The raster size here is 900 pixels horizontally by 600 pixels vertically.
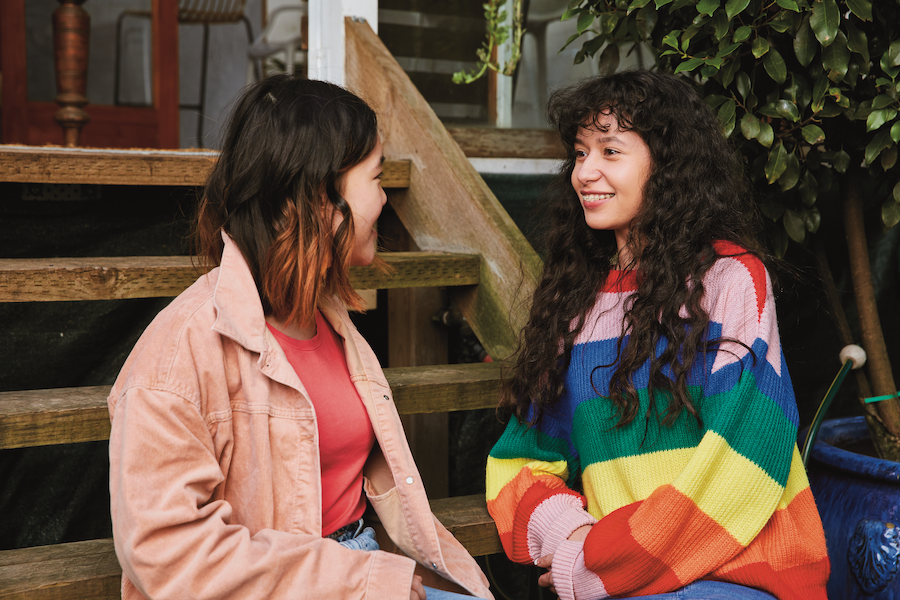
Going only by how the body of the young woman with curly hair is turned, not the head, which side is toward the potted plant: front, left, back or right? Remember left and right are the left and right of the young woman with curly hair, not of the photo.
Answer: back

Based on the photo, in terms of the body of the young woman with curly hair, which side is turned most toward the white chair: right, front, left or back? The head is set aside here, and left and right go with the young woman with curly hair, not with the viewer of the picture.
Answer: right

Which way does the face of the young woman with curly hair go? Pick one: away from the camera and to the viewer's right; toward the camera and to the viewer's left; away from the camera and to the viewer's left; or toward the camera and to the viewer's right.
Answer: toward the camera and to the viewer's left

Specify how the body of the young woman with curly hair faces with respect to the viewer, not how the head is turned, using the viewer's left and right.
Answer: facing the viewer and to the left of the viewer
